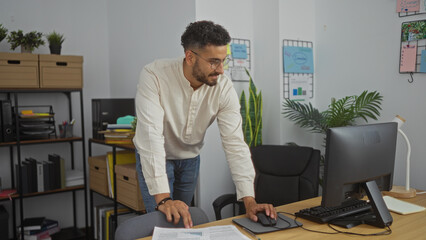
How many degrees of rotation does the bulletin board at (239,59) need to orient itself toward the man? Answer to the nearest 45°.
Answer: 0° — it already faces them

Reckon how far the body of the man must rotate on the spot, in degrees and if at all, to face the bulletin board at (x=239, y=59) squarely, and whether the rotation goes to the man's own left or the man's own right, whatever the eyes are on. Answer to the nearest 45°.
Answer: approximately 135° to the man's own left

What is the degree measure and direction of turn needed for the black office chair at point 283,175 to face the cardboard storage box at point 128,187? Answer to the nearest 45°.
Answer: approximately 45° to its right

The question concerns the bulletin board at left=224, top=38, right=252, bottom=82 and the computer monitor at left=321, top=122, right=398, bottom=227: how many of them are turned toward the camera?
1

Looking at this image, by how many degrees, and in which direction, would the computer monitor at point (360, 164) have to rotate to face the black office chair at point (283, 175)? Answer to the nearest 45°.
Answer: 0° — it already faces it

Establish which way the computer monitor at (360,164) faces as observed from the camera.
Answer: facing away from the viewer and to the left of the viewer

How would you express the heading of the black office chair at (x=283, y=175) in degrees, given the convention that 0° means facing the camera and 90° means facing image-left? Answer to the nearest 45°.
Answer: approximately 45°

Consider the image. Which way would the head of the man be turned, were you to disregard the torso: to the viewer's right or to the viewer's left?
to the viewer's right

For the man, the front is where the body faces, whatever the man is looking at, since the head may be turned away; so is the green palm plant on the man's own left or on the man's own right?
on the man's own left

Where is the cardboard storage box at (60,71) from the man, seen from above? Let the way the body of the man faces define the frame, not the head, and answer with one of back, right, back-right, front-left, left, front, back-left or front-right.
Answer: back

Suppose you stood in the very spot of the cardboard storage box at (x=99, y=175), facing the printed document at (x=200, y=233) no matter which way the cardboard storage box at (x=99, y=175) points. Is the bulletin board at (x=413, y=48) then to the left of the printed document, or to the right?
left

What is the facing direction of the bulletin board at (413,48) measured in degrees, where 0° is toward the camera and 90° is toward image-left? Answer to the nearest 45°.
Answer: approximately 45°
